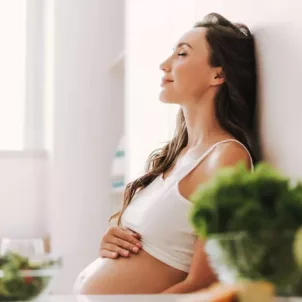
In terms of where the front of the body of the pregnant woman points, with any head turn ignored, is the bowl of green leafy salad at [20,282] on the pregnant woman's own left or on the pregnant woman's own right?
on the pregnant woman's own left

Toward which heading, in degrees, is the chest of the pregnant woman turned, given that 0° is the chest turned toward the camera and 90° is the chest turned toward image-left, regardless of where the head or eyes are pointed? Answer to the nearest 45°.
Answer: approximately 90°

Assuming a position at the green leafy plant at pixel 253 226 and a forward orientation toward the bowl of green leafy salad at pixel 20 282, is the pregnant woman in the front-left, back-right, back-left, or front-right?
front-right

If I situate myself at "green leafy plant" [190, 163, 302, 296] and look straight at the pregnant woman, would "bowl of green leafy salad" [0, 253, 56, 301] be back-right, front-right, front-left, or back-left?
front-left

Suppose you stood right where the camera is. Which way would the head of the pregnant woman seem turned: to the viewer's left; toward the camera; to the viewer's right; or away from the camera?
to the viewer's left

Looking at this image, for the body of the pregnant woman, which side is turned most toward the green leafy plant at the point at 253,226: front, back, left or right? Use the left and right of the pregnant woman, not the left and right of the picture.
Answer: left

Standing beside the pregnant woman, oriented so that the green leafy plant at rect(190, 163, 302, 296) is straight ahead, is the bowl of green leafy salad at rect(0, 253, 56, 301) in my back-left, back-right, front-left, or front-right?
front-right
